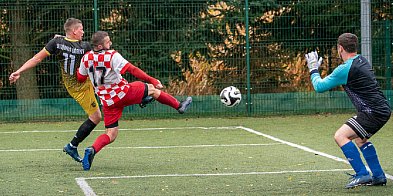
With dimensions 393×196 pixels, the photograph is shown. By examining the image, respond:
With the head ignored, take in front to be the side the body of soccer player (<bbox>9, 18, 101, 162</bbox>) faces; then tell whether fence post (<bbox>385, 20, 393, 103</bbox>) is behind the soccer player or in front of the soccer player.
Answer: in front

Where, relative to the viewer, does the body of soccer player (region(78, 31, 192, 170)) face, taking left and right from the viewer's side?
facing away from the viewer and to the right of the viewer

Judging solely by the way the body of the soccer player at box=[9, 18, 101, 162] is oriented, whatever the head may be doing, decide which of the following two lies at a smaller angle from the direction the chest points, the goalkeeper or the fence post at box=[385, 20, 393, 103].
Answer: the fence post

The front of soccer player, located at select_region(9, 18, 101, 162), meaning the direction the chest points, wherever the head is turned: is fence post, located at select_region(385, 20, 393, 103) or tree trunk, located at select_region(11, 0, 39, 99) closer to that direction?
the fence post

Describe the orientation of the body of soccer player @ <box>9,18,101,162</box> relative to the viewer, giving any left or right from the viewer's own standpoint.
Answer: facing away from the viewer and to the right of the viewer

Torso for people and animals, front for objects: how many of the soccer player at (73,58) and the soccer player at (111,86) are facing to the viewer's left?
0

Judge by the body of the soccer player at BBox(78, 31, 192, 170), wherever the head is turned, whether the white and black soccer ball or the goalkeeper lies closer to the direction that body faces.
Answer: the white and black soccer ball

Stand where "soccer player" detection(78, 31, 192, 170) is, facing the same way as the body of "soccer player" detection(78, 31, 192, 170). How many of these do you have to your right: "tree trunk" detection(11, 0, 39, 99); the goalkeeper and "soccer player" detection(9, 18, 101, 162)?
1

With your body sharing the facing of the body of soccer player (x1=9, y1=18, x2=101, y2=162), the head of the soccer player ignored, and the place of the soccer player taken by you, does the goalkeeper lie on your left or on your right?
on your right
